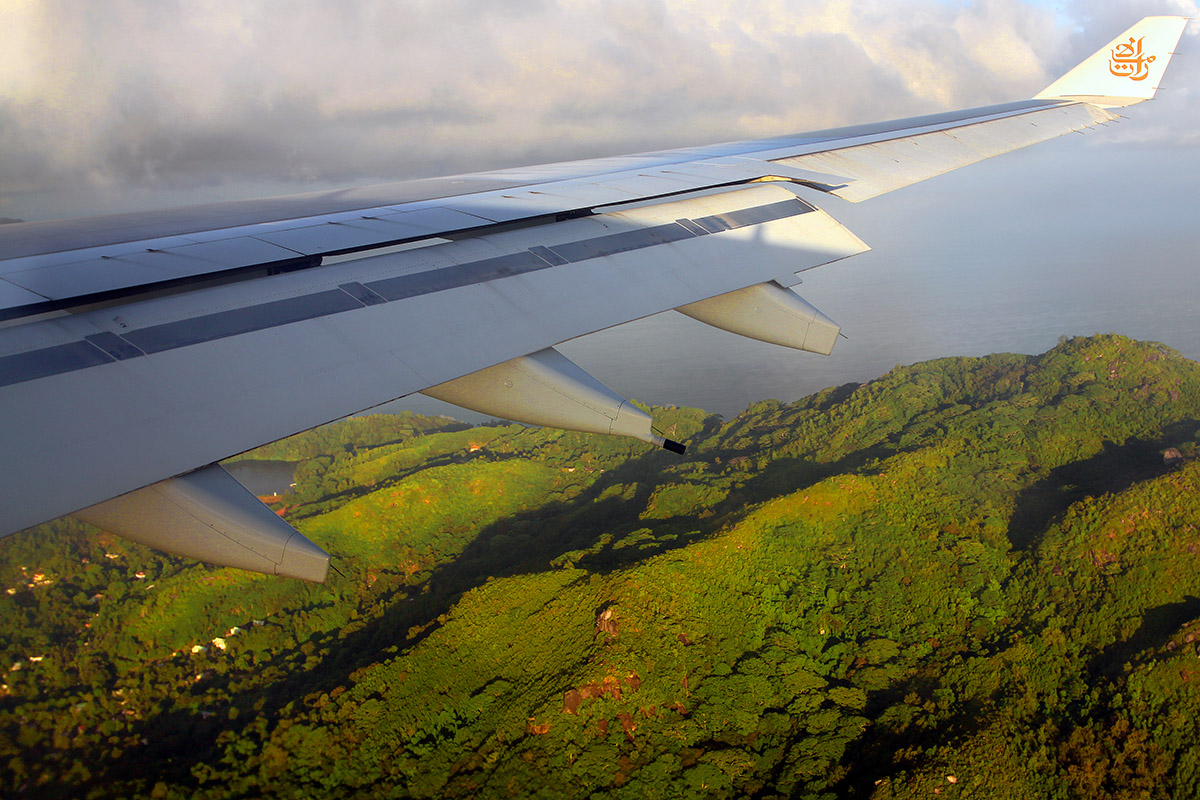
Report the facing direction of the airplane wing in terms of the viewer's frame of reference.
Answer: facing away from the viewer and to the left of the viewer
